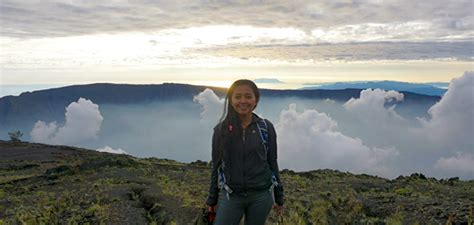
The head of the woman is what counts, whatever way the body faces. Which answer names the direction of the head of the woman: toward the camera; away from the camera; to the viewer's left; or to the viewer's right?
toward the camera

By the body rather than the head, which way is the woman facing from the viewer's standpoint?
toward the camera
